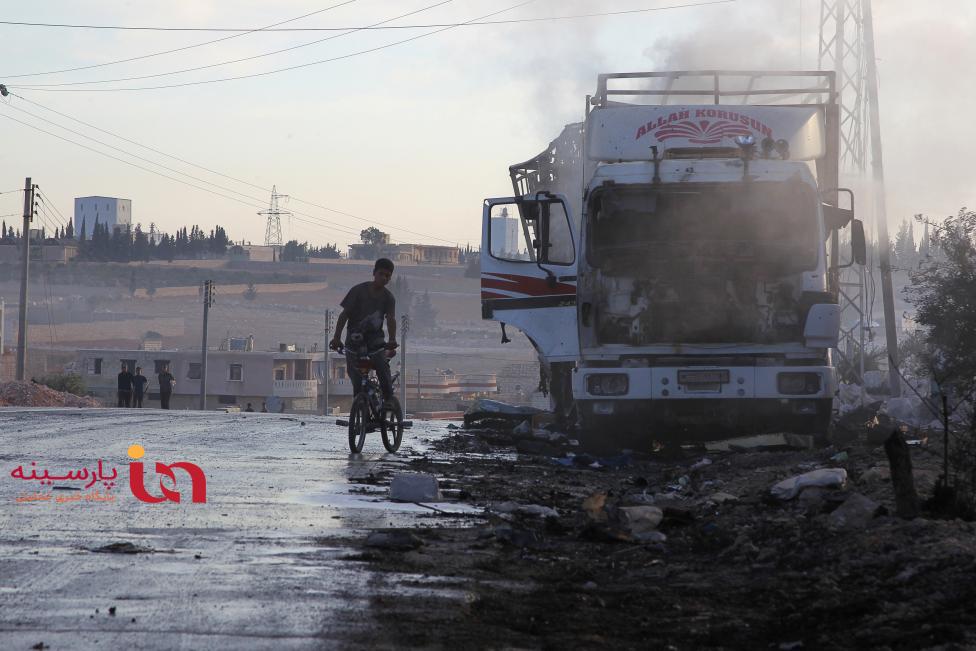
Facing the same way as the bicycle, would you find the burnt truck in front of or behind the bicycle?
behind

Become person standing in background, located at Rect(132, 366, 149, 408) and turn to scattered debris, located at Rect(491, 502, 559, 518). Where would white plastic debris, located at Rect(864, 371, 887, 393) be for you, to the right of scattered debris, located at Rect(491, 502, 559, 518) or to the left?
left

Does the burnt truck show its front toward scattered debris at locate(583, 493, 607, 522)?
yes

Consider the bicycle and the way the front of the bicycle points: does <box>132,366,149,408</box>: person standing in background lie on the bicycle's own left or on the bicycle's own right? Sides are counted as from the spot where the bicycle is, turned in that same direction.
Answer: on the bicycle's own right

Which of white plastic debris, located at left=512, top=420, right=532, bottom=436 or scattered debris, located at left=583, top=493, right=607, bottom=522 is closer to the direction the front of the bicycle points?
the scattered debris

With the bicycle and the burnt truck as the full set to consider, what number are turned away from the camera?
0

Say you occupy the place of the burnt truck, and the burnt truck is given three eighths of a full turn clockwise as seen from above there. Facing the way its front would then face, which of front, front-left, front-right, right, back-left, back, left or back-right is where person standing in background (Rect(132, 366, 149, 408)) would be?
front

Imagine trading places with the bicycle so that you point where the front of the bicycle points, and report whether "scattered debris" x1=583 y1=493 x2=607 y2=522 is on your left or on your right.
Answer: on your left

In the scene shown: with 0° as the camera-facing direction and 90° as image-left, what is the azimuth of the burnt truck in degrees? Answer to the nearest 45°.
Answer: approximately 0°

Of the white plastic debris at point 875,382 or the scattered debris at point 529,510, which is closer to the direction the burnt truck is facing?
the scattered debris
